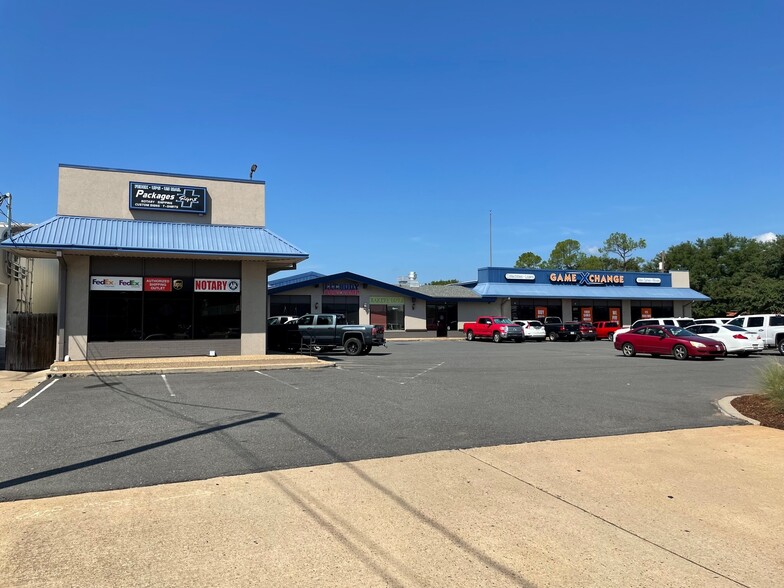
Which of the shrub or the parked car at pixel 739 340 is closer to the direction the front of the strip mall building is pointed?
the shrub

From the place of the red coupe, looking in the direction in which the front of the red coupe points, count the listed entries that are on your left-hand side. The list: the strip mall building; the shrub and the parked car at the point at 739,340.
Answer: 1

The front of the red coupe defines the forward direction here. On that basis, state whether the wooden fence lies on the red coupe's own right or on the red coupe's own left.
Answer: on the red coupe's own right

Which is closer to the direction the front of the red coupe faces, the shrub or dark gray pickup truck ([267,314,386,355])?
the shrub

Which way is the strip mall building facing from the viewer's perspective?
toward the camera

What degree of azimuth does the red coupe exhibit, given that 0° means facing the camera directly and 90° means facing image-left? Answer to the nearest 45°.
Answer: approximately 315°

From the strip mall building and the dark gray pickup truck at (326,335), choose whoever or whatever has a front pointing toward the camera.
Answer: the strip mall building

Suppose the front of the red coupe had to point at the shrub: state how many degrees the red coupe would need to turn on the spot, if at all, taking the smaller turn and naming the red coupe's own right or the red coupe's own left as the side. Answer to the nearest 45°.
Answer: approximately 45° to the red coupe's own right

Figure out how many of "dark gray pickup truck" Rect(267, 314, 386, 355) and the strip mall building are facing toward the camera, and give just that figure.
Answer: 1
